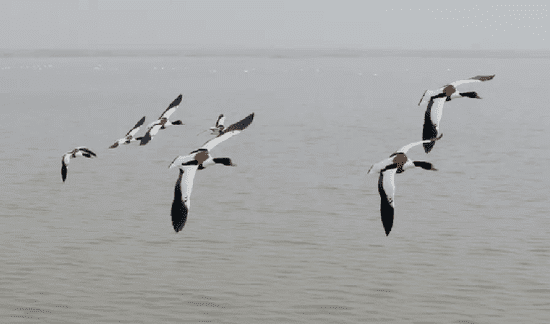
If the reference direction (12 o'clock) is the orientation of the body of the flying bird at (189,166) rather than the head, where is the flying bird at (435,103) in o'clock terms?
the flying bird at (435,103) is roughly at 12 o'clock from the flying bird at (189,166).

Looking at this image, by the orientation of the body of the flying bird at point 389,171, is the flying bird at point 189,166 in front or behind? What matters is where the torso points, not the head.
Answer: behind

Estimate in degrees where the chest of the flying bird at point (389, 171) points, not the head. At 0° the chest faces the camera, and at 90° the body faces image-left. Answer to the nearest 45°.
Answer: approximately 270°

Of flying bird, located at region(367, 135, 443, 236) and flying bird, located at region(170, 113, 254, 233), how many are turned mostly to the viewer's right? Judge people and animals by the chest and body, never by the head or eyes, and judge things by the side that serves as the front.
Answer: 2

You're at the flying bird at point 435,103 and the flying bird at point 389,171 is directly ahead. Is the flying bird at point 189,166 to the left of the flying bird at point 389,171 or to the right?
right

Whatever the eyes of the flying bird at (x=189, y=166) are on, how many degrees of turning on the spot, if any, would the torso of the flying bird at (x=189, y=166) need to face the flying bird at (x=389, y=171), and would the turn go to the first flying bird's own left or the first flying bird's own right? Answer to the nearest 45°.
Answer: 0° — it already faces it

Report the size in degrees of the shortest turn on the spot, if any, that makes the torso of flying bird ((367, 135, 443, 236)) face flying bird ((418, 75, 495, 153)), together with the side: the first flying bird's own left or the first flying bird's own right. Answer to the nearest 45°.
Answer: approximately 45° to the first flying bird's own left

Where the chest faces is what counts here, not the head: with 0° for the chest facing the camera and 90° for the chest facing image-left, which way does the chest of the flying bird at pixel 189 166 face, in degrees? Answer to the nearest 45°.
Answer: approximately 270°
